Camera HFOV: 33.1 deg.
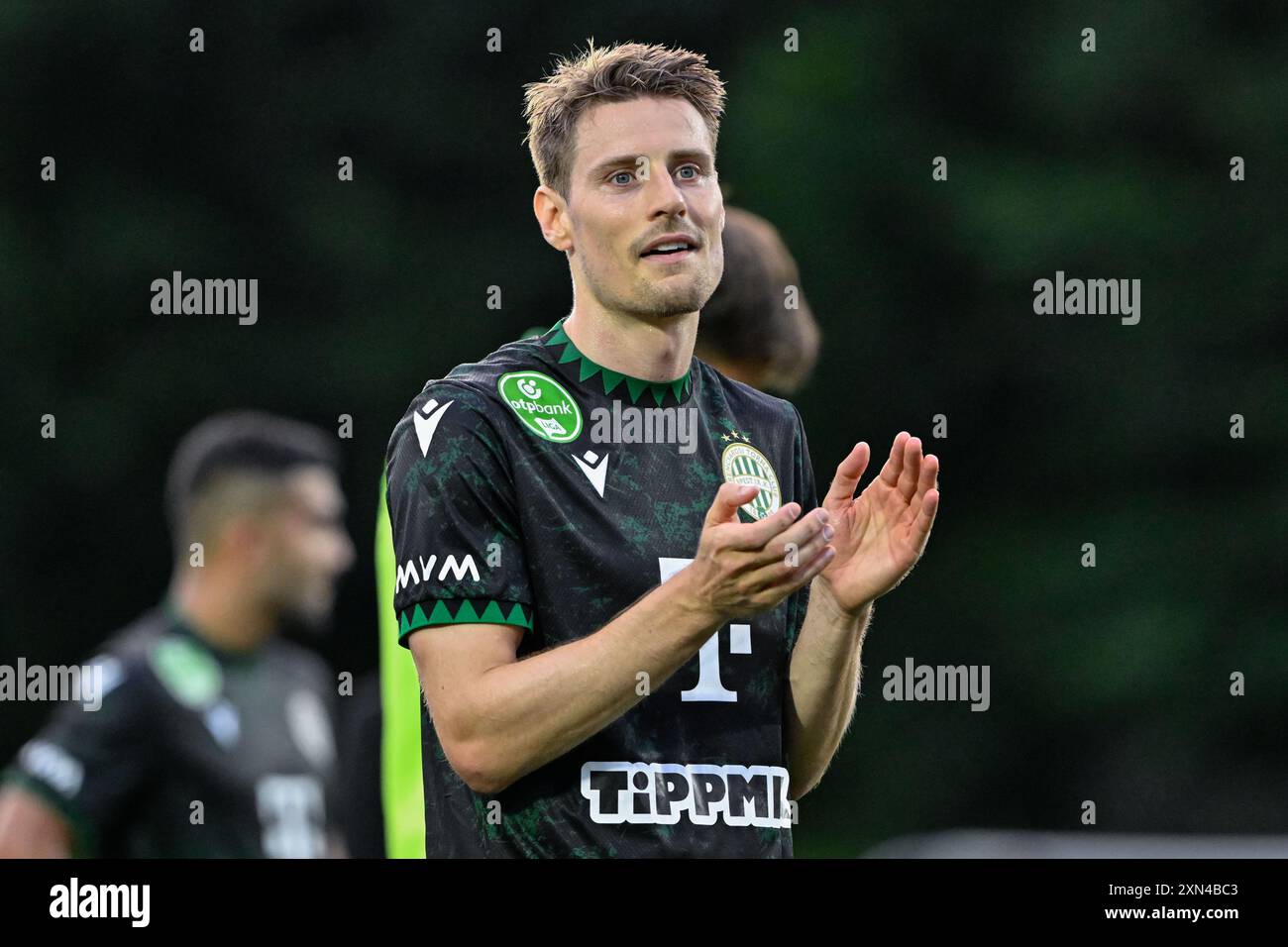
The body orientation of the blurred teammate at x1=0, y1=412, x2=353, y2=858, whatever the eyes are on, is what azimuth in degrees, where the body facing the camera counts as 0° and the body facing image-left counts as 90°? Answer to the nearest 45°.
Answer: approximately 315°

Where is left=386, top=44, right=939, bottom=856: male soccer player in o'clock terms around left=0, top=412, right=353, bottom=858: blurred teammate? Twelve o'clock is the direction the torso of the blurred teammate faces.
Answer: The male soccer player is roughly at 1 o'clock from the blurred teammate.

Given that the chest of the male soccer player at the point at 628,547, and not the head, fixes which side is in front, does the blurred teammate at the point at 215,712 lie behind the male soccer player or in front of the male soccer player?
behind

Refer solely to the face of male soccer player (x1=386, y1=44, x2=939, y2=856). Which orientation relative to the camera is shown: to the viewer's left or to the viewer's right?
to the viewer's right

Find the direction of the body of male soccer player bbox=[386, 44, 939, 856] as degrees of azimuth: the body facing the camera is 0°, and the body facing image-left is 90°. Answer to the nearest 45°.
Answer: approximately 315°

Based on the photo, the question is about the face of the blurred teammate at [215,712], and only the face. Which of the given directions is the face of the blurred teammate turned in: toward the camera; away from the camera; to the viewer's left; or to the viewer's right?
to the viewer's right
